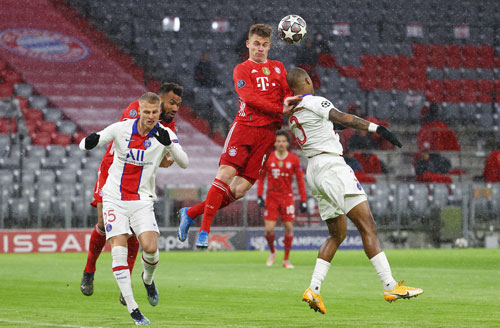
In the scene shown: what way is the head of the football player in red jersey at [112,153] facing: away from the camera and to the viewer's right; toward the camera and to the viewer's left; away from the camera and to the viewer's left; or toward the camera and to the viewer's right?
toward the camera and to the viewer's right

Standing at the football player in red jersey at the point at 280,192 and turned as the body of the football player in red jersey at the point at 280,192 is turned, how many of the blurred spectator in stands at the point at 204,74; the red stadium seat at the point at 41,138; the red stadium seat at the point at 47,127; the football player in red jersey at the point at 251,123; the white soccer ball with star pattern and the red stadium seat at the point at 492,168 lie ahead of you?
2

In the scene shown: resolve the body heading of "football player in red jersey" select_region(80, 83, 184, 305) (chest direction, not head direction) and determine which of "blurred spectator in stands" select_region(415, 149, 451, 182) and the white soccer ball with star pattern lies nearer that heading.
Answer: the white soccer ball with star pattern

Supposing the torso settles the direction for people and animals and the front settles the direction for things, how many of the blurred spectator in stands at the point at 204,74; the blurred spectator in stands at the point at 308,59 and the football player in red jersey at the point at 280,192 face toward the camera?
3

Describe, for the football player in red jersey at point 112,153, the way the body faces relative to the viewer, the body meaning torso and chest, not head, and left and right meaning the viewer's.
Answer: facing the viewer and to the right of the viewer

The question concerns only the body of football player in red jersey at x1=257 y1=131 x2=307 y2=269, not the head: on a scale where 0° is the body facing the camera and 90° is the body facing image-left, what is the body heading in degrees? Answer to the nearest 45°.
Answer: approximately 0°

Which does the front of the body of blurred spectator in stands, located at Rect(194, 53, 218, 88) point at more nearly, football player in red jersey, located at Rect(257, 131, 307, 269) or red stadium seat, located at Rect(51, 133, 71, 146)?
the football player in red jersey

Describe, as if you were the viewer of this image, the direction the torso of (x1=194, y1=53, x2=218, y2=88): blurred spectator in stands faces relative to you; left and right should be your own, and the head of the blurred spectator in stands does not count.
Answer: facing the viewer

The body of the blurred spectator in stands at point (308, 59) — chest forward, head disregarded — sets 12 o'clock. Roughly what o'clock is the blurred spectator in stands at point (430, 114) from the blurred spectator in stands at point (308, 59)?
the blurred spectator in stands at point (430, 114) is roughly at 9 o'clock from the blurred spectator in stands at point (308, 59).

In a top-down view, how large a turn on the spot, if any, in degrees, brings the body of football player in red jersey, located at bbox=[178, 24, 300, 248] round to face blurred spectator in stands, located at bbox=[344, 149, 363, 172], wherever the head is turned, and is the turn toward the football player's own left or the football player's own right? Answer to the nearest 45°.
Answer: approximately 135° to the football player's own left

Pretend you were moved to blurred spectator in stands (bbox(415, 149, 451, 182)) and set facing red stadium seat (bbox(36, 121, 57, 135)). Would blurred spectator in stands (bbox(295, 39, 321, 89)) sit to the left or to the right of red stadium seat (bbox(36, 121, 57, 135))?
right

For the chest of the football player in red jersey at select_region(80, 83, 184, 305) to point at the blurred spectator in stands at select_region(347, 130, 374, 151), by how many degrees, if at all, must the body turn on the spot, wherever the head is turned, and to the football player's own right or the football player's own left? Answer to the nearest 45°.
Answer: approximately 90° to the football player's own left

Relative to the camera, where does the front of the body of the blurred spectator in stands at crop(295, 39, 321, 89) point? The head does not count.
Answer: toward the camera

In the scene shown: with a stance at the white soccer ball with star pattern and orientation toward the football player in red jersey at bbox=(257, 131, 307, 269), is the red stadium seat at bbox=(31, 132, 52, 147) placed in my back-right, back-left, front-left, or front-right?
front-left

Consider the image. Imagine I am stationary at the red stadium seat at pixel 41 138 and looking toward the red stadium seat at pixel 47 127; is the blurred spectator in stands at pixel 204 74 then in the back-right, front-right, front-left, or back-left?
front-right
